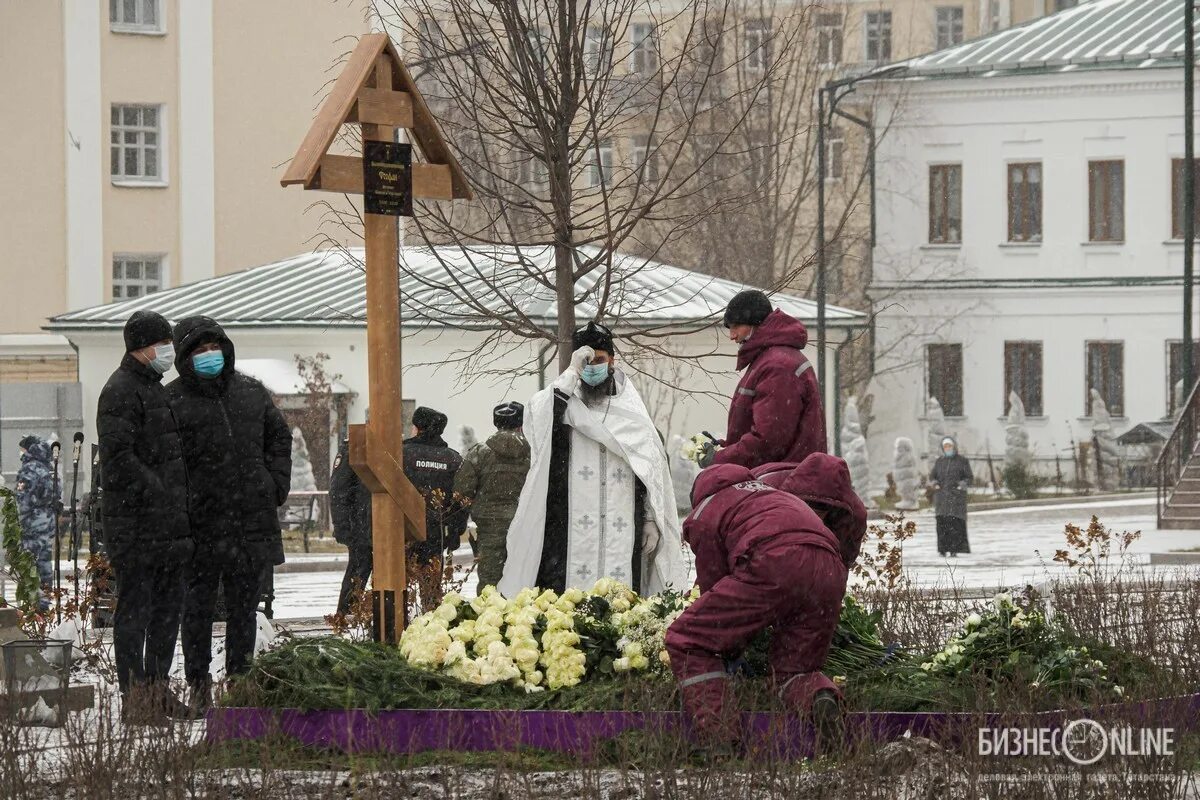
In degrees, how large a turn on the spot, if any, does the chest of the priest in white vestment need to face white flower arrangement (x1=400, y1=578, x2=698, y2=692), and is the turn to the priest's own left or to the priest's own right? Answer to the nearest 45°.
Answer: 0° — they already face it

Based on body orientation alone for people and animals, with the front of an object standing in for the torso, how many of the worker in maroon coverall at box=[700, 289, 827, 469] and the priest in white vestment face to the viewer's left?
1

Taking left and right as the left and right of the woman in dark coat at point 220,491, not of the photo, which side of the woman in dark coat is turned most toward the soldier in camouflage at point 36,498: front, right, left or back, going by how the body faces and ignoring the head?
back

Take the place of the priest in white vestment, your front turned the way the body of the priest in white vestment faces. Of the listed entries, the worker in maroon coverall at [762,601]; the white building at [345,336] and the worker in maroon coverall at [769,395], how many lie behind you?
1

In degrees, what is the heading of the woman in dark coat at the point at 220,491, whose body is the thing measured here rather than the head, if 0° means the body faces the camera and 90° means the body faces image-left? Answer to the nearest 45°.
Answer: approximately 0°

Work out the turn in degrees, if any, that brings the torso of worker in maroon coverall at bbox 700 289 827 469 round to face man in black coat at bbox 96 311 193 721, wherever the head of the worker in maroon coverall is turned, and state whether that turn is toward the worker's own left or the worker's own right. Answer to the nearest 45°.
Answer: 0° — they already face them

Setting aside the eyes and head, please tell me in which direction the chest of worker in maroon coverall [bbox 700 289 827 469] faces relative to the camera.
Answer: to the viewer's left

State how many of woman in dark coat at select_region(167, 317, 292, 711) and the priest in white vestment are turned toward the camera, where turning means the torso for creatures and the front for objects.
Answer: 2

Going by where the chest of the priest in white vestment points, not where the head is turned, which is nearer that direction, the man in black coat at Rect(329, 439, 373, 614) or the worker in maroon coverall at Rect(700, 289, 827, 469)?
the worker in maroon coverall

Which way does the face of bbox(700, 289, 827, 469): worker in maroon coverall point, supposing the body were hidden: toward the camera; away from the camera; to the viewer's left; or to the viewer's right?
to the viewer's left

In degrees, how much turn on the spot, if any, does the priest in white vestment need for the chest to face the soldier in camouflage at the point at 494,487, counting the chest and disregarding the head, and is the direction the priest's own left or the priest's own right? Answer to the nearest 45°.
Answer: approximately 180°
